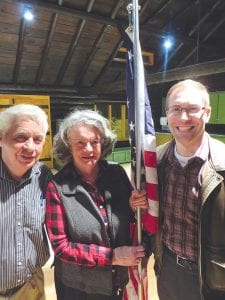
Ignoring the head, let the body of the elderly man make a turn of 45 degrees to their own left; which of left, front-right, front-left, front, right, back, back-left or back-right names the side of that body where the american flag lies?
front-left

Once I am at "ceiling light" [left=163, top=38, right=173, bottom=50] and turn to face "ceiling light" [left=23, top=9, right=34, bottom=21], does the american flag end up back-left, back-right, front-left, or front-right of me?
front-left

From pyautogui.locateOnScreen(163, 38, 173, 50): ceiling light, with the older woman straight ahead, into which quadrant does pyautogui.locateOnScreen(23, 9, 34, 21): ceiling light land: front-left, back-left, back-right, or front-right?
front-right

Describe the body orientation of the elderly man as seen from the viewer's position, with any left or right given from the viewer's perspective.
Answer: facing the viewer

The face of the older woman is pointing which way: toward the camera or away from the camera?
toward the camera

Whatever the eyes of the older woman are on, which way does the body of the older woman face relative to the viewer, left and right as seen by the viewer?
facing the viewer and to the right of the viewer

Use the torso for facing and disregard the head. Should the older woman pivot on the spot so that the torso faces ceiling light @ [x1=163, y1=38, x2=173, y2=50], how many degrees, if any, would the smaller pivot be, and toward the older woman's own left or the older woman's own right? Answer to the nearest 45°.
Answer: approximately 135° to the older woman's own left

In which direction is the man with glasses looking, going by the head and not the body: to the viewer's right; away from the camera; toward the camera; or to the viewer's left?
toward the camera

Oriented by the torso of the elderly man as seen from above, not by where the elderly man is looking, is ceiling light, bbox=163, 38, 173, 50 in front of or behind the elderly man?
behind

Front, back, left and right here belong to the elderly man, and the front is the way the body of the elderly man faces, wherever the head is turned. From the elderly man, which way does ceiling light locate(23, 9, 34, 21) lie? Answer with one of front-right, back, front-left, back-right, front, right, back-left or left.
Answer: back

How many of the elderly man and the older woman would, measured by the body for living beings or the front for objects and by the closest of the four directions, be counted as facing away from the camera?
0
